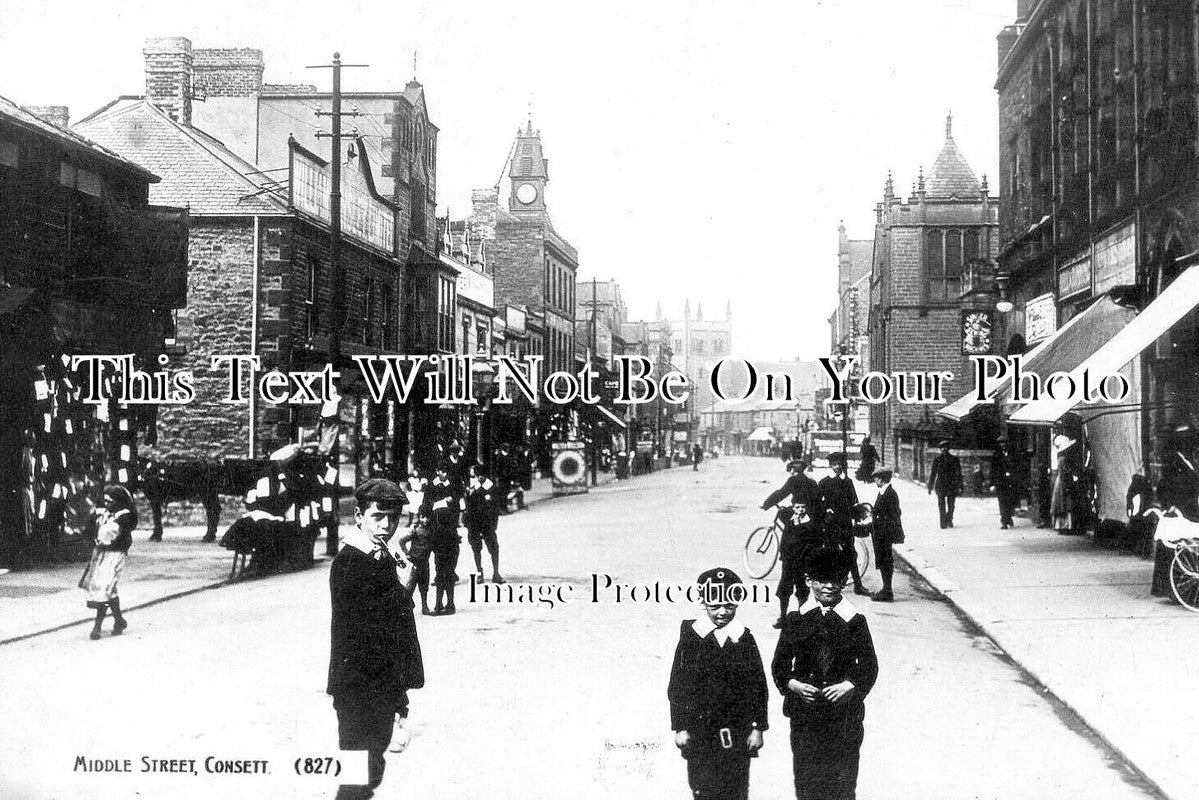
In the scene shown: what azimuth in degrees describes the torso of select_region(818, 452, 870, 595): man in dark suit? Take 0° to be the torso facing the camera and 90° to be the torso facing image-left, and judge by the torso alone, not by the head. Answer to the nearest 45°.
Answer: approximately 0°

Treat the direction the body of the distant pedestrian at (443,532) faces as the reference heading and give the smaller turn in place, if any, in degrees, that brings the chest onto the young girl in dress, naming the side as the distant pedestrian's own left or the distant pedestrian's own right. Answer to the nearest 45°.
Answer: approximately 90° to the distant pedestrian's own right

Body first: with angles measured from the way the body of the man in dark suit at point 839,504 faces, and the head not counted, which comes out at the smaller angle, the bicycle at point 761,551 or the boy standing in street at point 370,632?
the boy standing in street

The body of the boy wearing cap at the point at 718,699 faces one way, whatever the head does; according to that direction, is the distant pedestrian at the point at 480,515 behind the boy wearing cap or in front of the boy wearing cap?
behind

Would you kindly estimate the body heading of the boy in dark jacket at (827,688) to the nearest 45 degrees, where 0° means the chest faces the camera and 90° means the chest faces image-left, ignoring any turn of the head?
approximately 0°

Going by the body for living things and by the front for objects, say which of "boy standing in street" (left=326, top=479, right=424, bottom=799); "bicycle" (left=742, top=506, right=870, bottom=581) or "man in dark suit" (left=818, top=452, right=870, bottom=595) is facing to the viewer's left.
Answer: the bicycle

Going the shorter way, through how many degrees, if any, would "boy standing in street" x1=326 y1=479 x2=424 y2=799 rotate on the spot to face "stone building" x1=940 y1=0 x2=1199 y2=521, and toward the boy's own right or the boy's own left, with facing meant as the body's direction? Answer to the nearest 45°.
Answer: approximately 90° to the boy's own left

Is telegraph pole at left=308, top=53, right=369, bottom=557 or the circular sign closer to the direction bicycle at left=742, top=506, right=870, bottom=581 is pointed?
the telegraph pole

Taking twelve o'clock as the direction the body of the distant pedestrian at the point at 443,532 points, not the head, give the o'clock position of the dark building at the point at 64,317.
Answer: The dark building is roughly at 3 o'clock from the distant pedestrian.
